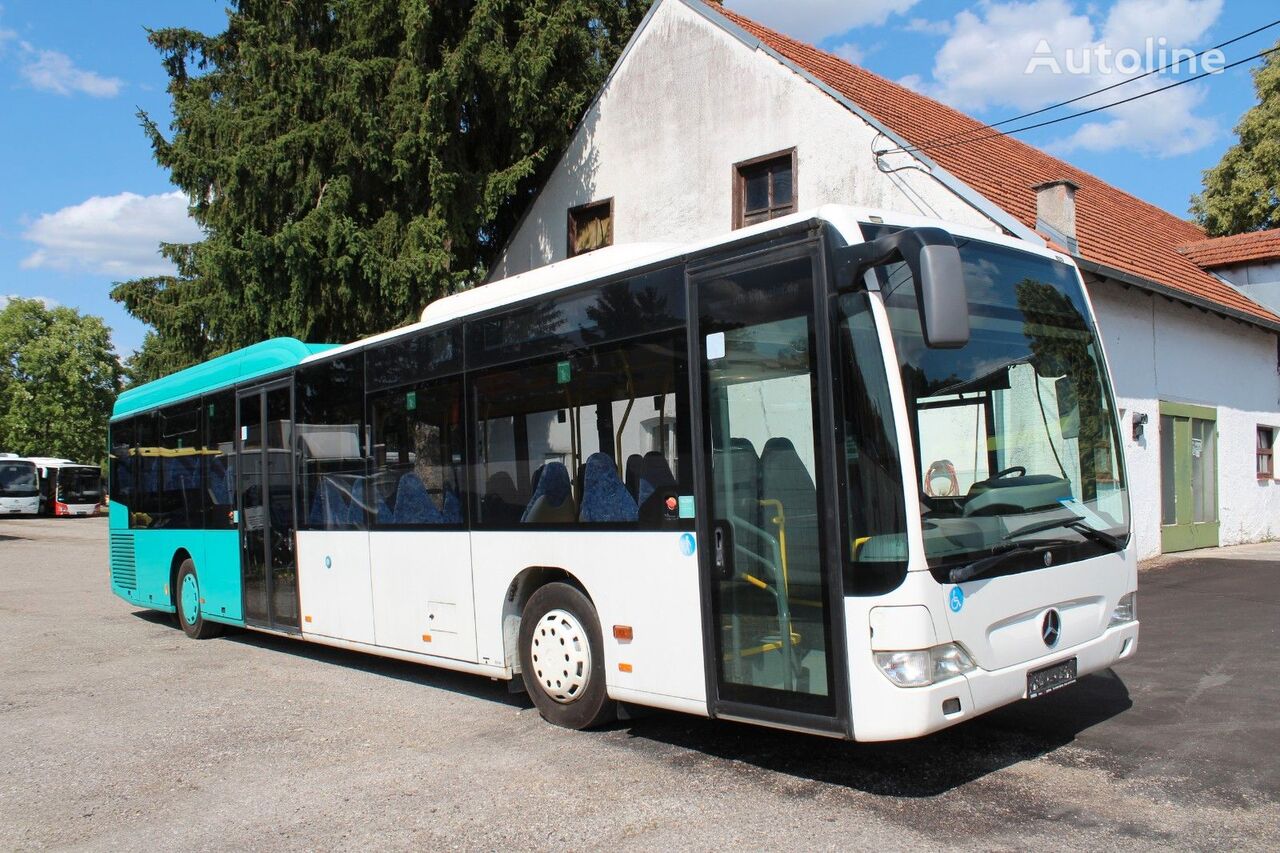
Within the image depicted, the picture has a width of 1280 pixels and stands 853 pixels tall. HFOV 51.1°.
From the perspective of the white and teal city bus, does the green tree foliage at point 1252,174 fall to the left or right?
on its left

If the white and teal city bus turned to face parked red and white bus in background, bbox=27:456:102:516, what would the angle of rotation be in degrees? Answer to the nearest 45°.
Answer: approximately 180°

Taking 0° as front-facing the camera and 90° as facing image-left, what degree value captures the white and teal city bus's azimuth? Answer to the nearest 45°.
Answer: approximately 315°

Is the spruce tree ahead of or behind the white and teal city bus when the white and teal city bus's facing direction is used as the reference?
behind

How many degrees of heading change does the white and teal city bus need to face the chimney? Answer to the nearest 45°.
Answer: approximately 90° to its left

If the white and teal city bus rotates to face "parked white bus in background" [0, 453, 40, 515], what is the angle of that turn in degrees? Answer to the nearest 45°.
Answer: approximately 180°
